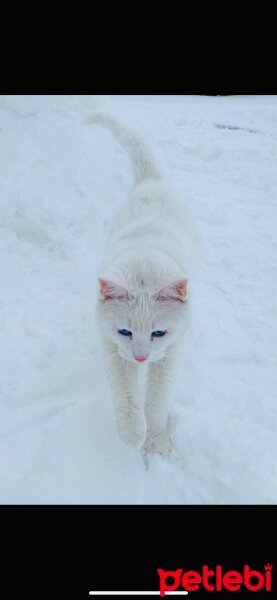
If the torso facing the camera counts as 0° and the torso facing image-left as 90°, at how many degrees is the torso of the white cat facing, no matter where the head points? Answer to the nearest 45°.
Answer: approximately 0°
